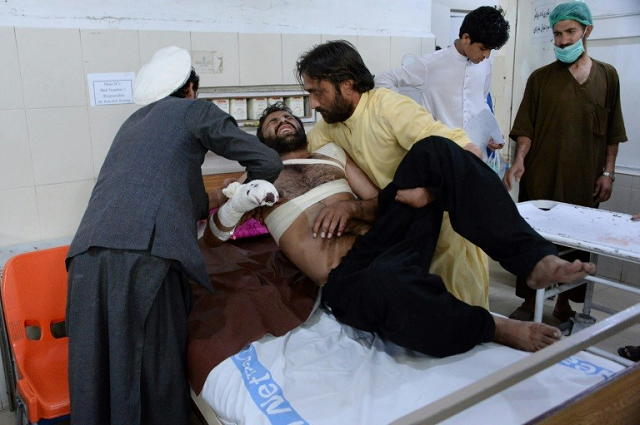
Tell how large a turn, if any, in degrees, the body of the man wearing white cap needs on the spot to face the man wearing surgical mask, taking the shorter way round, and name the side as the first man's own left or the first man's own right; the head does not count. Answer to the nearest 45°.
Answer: approximately 45° to the first man's own right

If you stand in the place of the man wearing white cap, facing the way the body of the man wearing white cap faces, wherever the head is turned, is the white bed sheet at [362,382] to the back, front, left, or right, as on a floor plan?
right

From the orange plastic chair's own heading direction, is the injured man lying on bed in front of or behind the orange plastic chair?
in front

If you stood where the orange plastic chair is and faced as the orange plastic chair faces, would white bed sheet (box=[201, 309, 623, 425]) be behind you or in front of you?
in front

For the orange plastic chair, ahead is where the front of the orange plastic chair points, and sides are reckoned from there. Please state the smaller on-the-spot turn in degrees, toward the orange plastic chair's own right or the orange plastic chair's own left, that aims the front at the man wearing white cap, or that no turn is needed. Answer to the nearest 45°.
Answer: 0° — it already faces them

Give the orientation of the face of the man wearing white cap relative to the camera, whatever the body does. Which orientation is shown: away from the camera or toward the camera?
away from the camera

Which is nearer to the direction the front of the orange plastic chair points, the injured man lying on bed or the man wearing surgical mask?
the injured man lying on bed

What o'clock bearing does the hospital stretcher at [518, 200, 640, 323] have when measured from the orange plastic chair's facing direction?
The hospital stretcher is roughly at 11 o'clock from the orange plastic chair.

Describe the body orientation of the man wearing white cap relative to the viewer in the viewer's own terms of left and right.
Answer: facing away from the viewer and to the right of the viewer

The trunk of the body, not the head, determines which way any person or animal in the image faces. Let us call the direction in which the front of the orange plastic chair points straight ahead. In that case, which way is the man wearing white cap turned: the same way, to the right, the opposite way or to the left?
to the left

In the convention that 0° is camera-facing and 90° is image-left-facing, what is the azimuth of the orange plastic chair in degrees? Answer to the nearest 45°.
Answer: approximately 315°
